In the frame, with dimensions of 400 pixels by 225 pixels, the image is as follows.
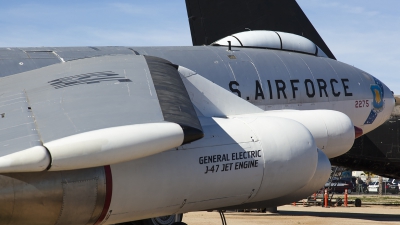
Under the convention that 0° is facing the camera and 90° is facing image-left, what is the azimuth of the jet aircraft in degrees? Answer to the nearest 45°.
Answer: approximately 225°
